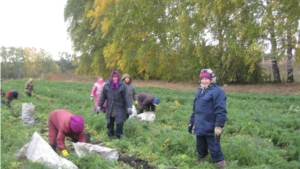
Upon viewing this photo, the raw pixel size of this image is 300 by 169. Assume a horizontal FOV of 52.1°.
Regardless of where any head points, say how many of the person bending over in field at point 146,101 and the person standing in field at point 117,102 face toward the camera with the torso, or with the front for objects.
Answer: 1

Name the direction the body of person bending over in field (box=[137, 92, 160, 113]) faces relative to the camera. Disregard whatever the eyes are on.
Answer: to the viewer's right

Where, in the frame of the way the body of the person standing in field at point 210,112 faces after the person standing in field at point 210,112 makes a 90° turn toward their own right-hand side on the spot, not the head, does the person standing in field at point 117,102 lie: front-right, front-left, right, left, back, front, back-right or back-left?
front

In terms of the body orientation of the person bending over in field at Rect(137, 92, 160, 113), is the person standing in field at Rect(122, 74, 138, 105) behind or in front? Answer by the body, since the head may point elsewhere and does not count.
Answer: behind

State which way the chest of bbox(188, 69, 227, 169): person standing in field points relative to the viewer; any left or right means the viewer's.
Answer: facing the viewer and to the left of the viewer

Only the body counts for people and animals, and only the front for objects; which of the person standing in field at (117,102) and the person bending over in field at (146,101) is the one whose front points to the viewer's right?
the person bending over in field

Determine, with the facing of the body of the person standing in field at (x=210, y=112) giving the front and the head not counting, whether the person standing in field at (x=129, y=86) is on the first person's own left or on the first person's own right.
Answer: on the first person's own right

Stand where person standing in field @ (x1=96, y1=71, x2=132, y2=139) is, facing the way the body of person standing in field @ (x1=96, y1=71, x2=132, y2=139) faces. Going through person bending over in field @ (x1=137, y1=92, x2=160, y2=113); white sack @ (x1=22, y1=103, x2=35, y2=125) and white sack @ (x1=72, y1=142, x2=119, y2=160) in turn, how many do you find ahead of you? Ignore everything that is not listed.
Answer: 1

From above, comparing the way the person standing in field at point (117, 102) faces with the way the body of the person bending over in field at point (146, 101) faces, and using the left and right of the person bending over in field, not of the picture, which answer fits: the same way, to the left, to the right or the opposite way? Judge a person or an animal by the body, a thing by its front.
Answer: to the right

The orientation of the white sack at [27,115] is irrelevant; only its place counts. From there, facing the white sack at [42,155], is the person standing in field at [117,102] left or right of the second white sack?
left

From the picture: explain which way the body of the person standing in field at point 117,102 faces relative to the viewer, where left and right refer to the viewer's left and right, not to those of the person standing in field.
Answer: facing the viewer
